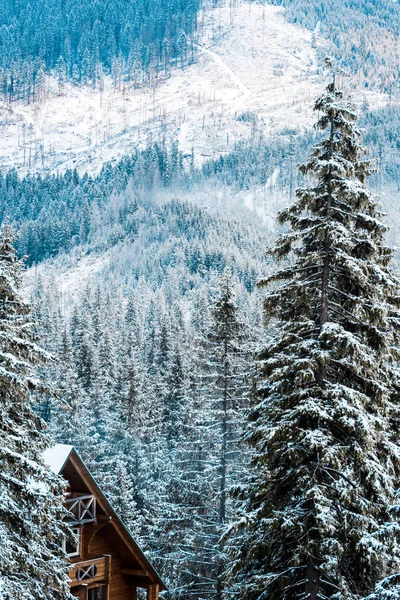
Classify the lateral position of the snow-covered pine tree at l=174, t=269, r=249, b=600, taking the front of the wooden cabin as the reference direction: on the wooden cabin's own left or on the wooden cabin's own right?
on the wooden cabin's own left

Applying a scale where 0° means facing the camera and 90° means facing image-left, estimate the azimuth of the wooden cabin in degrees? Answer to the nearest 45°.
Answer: approximately 315°

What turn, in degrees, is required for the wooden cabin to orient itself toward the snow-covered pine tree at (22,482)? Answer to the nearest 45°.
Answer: approximately 45° to its right
